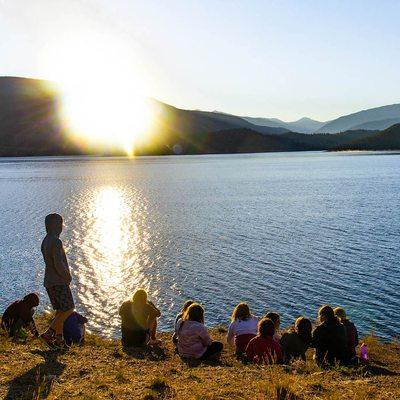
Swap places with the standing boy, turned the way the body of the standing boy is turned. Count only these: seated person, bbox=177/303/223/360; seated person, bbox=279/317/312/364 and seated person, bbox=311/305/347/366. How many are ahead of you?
3

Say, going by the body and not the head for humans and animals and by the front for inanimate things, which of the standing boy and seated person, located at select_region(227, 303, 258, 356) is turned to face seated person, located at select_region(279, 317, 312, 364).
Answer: the standing boy

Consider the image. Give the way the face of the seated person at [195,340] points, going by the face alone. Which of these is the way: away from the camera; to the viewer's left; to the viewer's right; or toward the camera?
away from the camera

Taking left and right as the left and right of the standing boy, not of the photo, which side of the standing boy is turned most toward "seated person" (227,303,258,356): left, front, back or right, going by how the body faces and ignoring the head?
front

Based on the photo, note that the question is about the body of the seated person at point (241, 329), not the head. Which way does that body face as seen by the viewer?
away from the camera

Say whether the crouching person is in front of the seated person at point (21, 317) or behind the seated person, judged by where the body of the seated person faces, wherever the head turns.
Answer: in front

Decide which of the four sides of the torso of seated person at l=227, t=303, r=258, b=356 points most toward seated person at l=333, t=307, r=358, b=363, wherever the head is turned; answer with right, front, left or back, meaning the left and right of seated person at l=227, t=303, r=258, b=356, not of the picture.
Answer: right

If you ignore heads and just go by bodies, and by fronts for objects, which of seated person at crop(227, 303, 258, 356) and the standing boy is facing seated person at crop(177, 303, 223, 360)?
the standing boy

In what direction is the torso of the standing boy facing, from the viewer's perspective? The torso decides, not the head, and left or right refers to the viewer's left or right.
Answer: facing to the right of the viewer

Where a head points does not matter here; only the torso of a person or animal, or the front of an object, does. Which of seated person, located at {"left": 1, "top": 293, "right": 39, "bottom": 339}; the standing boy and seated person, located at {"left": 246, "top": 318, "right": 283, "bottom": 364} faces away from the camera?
seated person, located at {"left": 246, "top": 318, "right": 283, "bottom": 364}

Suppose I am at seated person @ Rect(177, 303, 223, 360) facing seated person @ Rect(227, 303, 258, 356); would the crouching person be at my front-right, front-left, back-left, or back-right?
back-left

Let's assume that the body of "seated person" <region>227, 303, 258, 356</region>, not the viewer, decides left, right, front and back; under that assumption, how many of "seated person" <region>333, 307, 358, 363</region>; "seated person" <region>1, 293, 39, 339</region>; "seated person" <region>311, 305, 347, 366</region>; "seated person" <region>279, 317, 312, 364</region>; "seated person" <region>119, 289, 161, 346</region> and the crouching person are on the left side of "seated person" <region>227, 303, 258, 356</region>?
3

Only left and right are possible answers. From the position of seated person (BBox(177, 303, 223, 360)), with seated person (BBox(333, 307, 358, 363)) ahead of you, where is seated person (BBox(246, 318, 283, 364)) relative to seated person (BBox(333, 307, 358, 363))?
right

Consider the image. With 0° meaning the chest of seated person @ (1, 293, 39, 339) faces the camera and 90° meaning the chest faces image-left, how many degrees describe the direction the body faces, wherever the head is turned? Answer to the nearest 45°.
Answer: approximately 270°

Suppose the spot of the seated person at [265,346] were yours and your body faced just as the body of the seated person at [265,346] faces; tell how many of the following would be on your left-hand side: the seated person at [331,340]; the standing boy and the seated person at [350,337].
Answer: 1
